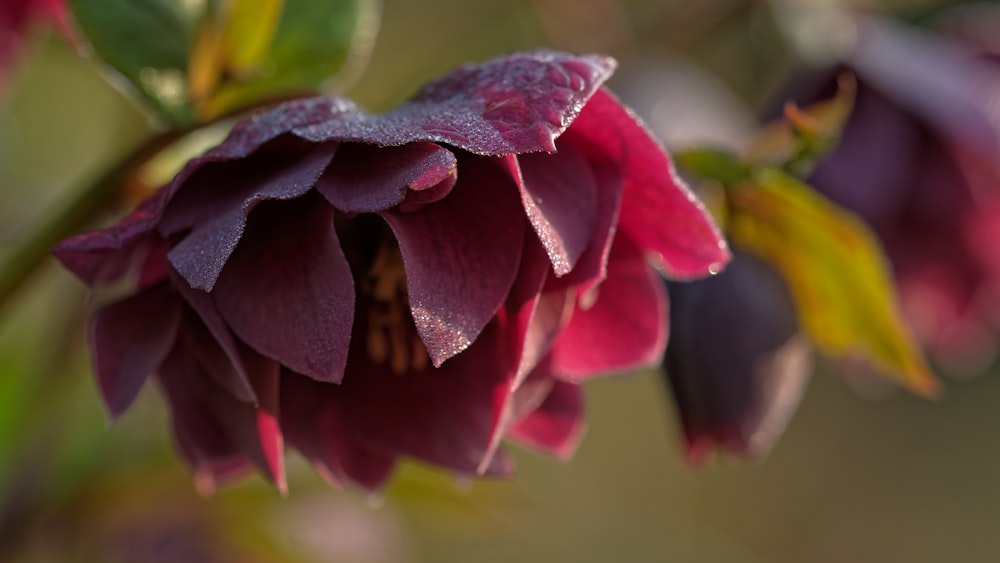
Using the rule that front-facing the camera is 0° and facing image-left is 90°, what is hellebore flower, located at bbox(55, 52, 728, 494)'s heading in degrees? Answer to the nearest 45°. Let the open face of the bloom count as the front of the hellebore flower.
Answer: approximately 0°
